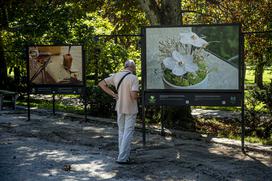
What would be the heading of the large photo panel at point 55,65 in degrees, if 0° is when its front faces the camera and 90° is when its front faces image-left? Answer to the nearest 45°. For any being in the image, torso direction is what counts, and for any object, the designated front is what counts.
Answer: approximately 0°

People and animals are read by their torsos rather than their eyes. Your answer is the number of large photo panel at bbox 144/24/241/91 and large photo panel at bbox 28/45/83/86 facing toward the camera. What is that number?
2

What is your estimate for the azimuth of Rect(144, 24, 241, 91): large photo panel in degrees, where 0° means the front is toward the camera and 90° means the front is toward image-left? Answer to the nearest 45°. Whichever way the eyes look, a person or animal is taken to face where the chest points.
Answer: approximately 0°

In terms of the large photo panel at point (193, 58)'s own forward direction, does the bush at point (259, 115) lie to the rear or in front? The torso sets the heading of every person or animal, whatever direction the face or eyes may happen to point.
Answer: to the rear

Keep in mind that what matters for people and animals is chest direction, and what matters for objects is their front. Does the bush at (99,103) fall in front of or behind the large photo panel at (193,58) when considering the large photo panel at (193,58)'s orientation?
behind

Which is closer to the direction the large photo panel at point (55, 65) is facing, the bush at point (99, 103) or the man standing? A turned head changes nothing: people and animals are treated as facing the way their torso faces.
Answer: the man standing

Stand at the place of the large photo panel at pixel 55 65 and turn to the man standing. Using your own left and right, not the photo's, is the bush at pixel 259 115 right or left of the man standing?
left

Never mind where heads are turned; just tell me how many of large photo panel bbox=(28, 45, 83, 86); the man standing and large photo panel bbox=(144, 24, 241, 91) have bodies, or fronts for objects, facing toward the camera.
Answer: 2

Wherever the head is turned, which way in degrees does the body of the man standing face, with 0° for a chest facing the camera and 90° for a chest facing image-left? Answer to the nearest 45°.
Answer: approximately 225°

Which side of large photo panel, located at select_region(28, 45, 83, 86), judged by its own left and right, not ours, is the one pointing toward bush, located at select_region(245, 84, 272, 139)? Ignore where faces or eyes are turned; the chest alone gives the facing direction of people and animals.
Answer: left
